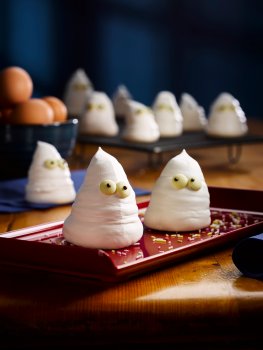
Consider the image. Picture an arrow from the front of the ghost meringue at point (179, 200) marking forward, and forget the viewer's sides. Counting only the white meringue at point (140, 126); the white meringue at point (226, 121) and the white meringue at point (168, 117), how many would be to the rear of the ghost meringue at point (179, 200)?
3

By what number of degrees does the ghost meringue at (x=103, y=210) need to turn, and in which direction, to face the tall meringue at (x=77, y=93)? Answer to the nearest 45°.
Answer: approximately 135° to its left

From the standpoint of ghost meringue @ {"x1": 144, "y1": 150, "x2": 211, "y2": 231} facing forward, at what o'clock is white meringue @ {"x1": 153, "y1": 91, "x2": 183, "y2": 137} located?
The white meringue is roughly at 6 o'clock from the ghost meringue.

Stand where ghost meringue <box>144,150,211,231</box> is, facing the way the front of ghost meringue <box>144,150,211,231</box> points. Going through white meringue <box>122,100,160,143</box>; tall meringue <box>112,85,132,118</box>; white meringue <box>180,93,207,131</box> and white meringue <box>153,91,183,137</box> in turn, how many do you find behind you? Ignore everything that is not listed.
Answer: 4

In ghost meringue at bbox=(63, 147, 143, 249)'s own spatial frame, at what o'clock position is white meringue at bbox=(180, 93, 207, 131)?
The white meringue is roughly at 8 o'clock from the ghost meringue.

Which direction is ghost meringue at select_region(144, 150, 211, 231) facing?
toward the camera

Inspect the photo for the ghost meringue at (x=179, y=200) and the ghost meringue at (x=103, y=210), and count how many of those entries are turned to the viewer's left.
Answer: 0

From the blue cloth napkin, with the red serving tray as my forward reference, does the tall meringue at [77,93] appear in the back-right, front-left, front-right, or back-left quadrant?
back-left

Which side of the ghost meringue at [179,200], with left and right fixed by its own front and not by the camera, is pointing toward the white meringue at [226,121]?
back

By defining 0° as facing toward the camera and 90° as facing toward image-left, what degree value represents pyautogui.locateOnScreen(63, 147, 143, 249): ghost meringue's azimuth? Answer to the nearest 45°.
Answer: approximately 315°

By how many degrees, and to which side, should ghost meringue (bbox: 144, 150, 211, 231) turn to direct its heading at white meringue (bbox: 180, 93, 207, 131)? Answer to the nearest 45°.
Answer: approximately 180°
